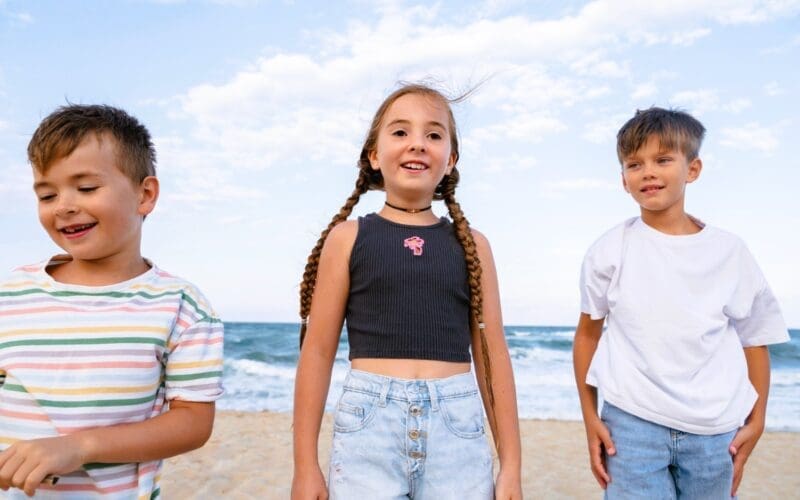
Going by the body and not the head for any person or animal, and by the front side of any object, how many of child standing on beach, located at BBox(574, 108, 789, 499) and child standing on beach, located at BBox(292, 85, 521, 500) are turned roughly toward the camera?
2

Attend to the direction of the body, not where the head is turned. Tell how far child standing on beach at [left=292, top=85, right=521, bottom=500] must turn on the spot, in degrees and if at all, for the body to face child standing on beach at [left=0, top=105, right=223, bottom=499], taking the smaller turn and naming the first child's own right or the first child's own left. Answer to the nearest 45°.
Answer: approximately 45° to the first child's own right

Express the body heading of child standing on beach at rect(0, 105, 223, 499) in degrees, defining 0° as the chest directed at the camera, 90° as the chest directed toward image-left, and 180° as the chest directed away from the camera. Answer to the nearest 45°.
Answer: approximately 45°

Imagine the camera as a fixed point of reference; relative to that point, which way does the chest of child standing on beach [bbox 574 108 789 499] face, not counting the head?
toward the camera

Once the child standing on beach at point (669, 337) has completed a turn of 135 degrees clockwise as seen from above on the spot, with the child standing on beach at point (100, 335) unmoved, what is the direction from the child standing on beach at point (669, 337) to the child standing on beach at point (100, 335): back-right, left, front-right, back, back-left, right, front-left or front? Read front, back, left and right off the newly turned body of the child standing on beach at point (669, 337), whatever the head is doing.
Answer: left

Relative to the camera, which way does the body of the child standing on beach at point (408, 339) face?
toward the camera

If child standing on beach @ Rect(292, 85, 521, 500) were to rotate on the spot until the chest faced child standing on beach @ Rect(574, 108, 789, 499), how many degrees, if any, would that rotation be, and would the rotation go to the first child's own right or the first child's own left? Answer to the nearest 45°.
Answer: approximately 135° to the first child's own left
